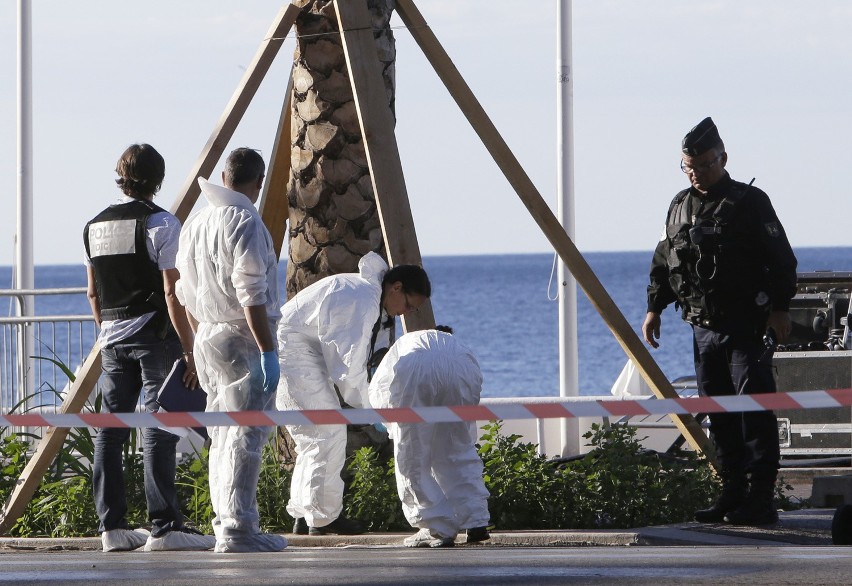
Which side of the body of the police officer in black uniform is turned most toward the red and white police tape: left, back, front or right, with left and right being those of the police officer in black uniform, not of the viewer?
front

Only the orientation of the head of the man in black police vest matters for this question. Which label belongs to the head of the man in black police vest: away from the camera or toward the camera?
away from the camera

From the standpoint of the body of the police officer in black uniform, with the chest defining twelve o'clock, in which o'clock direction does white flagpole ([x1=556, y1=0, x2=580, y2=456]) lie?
The white flagpole is roughly at 4 o'clock from the police officer in black uniform.

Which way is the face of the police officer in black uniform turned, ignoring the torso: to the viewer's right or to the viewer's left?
to the viewer's left

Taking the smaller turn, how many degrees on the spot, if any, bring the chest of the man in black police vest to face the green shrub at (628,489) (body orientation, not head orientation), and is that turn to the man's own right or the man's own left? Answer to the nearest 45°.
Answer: approximately 45° to the man's own right

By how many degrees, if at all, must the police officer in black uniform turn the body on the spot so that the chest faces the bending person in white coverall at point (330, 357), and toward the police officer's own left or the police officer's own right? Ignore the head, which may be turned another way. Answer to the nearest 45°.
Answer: approximately 45° to the police officer's own right

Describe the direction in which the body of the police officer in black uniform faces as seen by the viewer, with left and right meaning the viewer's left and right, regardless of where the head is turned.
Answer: facing the viewer and to the left of the viewer

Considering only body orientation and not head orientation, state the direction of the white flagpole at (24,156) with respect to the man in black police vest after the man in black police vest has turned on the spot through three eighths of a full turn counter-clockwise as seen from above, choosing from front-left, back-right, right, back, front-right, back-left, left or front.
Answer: right

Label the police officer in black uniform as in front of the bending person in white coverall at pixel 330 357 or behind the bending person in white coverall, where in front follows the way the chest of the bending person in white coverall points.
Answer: in front

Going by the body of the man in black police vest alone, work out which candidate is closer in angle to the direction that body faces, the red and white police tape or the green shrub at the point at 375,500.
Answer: the green shrub

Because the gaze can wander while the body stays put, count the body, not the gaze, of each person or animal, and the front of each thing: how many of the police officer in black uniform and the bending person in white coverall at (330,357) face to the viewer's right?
1

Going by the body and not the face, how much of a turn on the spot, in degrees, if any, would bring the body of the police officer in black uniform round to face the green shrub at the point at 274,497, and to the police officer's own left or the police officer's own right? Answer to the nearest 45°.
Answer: approximately 45° to the police officer's own right

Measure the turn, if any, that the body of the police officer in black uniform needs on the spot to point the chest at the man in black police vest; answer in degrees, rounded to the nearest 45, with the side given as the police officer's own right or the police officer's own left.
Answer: approximately 45° to the police officer's own right

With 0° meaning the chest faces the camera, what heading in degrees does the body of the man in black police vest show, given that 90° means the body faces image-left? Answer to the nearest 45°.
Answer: approximately 225°
